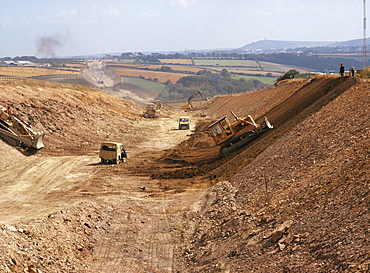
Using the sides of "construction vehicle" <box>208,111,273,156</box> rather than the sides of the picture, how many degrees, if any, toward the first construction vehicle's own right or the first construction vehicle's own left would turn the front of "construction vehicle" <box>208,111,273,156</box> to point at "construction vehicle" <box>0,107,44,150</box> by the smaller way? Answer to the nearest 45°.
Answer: approximately 180°

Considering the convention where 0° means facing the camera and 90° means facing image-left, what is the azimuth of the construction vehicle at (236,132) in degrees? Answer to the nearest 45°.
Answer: approximately 270°

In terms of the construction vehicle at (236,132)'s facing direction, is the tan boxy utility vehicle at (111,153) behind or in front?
behind
